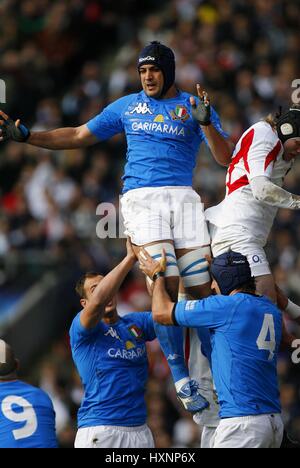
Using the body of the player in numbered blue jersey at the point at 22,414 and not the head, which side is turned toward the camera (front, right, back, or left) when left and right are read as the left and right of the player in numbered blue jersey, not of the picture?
back

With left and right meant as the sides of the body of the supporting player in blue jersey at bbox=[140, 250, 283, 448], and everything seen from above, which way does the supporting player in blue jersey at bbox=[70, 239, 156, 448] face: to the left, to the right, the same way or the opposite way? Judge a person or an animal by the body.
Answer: the opposite way

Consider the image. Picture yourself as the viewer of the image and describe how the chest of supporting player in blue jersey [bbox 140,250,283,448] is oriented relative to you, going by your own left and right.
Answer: facing away from the viewer and to the left of the viewer

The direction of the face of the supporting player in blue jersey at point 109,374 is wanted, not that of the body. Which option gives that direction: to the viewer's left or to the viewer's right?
to the viewer's right

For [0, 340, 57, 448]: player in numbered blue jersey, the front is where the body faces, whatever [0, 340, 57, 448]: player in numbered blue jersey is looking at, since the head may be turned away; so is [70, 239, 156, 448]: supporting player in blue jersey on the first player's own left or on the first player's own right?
on the first player's own right

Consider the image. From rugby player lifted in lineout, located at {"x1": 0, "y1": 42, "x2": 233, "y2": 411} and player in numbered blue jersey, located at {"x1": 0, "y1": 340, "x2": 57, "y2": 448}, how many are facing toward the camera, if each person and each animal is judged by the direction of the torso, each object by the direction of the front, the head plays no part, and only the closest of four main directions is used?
1

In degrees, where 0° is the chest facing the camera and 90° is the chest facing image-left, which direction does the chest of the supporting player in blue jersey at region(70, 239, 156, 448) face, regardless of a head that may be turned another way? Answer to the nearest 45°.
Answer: approximately 315°

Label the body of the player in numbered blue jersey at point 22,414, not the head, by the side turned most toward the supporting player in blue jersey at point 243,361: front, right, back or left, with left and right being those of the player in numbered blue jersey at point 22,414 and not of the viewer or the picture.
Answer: right

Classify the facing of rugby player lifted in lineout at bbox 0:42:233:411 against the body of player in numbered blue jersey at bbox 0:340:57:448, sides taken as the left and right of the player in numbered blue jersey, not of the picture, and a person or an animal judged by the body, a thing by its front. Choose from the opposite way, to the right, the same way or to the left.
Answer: the opposite way

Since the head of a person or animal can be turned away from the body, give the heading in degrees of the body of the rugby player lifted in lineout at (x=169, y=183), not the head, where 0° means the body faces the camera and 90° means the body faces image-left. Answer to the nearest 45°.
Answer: approximately 0°

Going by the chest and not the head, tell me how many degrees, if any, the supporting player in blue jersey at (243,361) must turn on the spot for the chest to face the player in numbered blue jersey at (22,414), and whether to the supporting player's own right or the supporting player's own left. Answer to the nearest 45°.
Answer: approximately 45° to the supporting player's own left

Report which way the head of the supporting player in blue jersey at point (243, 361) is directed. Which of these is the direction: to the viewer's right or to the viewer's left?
to the viewer's left

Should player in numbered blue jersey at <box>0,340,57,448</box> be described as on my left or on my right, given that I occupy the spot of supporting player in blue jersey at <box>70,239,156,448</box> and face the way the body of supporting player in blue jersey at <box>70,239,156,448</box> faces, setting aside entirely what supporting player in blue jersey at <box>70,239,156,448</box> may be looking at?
on my right
